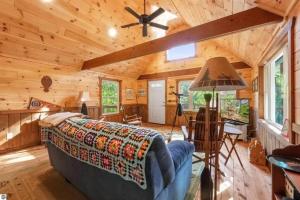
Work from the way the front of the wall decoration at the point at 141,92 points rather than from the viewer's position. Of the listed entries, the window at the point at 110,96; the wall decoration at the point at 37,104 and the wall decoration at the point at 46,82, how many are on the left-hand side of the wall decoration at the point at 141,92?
0

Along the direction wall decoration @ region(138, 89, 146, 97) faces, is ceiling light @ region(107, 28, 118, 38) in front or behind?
in front

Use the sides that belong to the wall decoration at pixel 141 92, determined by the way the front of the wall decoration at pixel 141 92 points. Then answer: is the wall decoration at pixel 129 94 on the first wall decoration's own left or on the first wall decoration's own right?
on the first wall decoration's own right

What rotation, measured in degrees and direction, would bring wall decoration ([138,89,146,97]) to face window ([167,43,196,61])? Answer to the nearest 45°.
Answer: approximately 45° to its left

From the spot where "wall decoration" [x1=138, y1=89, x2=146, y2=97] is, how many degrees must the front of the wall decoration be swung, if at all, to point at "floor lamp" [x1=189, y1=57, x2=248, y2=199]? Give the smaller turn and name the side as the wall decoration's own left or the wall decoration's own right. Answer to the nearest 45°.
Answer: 0° — it already faces it

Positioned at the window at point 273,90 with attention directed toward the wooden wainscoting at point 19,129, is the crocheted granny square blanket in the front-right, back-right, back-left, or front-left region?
front-left

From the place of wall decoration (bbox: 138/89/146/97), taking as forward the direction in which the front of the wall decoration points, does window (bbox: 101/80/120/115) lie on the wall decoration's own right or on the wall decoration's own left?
on the wall decoration's own right

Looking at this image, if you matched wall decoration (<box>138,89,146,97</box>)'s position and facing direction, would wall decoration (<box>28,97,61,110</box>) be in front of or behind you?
in front

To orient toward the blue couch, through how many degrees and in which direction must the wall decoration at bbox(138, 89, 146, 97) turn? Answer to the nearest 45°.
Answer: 0° — it already faces it

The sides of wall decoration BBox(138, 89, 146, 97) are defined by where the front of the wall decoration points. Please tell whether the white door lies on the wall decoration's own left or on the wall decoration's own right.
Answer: on the wall decoration's own left

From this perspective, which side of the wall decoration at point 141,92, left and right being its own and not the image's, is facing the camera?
front

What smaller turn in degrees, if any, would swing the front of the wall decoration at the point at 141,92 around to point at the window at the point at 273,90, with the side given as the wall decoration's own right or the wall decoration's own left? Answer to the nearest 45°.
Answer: approximately 45° to the wall decoration's own left

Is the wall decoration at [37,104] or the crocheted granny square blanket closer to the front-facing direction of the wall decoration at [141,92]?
the crocheted granny square blanket

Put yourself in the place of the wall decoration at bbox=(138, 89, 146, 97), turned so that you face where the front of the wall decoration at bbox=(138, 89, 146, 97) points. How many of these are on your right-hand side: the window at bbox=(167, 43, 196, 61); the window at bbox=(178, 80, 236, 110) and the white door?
0
